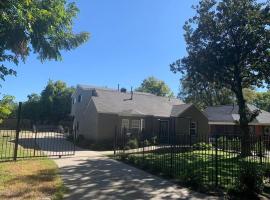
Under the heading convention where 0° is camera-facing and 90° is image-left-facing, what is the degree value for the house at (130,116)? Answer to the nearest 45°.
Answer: approximately 315°

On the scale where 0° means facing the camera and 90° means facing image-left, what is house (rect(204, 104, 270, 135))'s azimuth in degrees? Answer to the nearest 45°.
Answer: approximately 0°

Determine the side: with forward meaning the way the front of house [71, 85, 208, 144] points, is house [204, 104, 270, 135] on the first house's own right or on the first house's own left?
on the first house's own left

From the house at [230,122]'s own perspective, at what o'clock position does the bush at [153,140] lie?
The bush is roughly at 1 o'clock from the house.

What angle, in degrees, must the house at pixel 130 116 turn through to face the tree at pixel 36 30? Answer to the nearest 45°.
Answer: approximately 45° to its right
